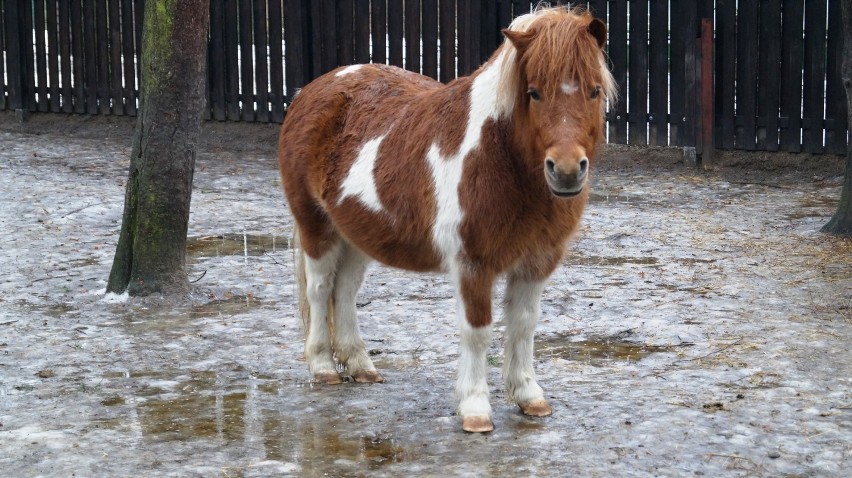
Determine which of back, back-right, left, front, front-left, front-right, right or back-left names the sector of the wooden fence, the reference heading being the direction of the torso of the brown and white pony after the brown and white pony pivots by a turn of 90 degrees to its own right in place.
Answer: back-right

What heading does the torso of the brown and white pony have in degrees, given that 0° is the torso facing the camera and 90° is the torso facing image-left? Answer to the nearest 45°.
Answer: approximately 315°

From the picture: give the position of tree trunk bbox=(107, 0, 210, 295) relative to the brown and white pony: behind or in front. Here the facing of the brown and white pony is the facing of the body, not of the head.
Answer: behind
